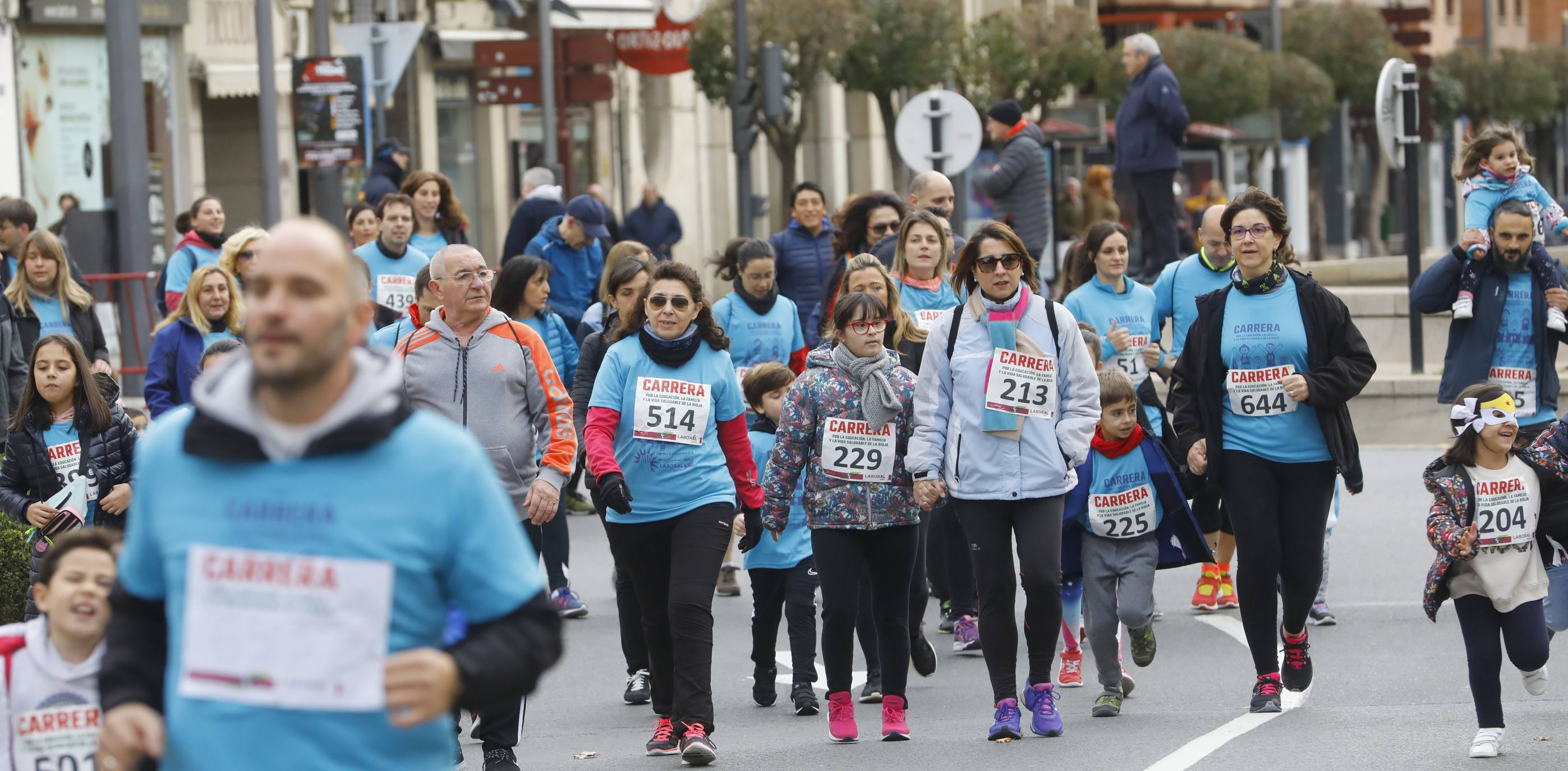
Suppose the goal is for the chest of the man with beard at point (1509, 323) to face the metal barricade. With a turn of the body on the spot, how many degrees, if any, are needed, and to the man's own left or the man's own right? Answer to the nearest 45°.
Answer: approximately 135° to the man's own right

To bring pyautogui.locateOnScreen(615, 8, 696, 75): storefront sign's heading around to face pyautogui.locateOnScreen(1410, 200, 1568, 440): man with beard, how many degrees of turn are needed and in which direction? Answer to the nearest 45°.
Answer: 0° — it already faces them

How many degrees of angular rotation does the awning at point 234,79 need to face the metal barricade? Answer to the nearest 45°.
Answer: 0° — it already faces it

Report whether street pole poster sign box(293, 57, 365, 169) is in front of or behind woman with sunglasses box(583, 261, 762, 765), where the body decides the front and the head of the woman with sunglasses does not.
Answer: behind

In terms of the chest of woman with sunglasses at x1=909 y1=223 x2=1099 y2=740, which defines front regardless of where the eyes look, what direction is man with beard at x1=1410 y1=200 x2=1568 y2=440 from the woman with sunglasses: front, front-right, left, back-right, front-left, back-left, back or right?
back-left

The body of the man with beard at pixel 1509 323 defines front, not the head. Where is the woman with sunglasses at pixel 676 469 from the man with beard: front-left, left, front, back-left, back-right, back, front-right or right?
front-right

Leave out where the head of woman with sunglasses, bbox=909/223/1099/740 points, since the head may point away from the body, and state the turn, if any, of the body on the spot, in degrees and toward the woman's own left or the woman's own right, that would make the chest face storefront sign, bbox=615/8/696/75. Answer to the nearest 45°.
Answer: approximately 180°

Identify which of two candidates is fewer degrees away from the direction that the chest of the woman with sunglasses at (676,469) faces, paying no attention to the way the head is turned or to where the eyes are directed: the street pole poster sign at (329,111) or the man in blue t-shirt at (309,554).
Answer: the man in blue t-shirt
